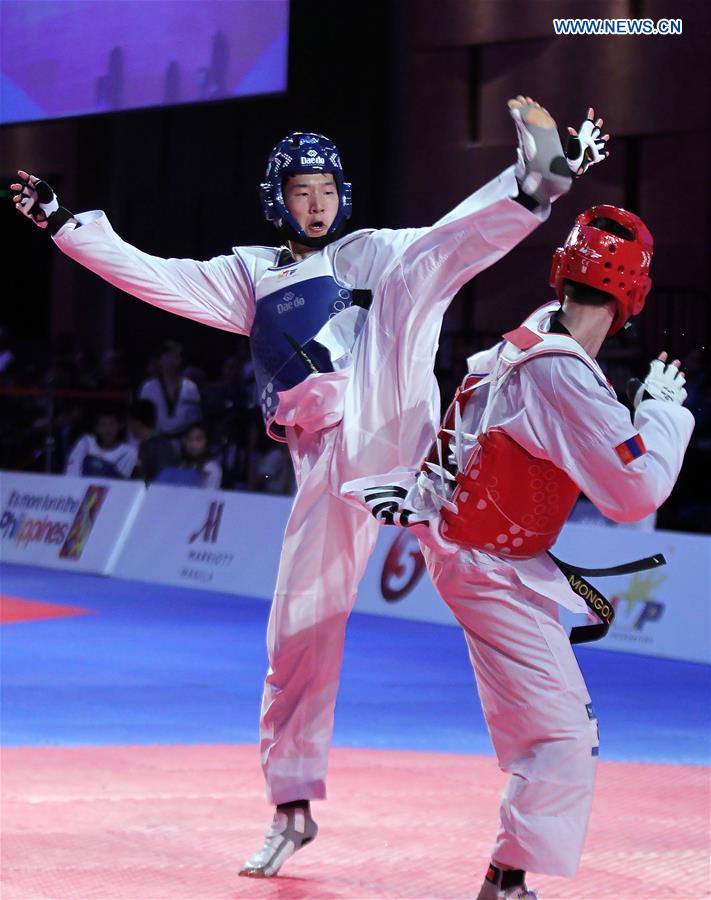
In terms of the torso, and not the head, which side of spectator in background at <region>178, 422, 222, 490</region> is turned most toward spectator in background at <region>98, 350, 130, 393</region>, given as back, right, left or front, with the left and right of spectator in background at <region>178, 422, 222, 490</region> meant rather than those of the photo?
back

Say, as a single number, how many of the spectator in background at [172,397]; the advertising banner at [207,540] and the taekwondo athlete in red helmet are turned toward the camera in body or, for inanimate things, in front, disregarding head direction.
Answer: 2

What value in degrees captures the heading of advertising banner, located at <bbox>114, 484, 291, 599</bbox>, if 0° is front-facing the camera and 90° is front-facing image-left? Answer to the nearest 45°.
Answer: approximately 0°

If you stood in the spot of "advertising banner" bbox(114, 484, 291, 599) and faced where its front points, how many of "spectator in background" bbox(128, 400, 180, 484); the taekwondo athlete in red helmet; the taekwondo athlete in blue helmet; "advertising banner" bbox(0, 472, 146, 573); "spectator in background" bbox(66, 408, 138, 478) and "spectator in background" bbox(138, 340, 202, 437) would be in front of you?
2

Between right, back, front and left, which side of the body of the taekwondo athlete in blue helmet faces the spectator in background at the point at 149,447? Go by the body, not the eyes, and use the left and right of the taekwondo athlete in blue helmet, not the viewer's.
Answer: back

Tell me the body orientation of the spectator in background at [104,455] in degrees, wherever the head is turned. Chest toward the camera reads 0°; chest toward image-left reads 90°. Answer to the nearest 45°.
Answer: approximately 0°

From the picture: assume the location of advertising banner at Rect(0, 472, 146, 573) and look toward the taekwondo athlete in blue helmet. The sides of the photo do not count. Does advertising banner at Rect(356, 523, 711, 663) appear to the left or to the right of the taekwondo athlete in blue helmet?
left

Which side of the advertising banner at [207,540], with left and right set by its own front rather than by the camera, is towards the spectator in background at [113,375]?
back

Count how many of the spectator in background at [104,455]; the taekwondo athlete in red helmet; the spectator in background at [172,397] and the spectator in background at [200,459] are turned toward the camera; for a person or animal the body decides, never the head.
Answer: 3

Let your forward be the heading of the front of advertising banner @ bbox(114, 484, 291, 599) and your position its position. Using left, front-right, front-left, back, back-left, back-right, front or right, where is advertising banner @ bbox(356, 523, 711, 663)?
front-left

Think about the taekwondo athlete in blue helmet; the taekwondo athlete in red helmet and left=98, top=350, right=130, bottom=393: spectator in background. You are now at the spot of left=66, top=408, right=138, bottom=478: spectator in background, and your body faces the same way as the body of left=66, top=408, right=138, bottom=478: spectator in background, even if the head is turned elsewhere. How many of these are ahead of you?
2

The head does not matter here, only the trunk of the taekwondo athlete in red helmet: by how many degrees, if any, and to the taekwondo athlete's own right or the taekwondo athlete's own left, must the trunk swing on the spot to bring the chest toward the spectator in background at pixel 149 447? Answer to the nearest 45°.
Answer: approximately 45° to the taekwondo athlete's own left

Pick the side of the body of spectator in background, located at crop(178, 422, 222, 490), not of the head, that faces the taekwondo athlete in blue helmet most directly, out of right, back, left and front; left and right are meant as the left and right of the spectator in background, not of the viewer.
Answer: front

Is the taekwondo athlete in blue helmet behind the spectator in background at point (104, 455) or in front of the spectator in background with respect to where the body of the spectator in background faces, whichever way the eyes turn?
in front

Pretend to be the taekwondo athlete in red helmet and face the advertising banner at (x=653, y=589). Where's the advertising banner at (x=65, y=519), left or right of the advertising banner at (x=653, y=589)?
left
